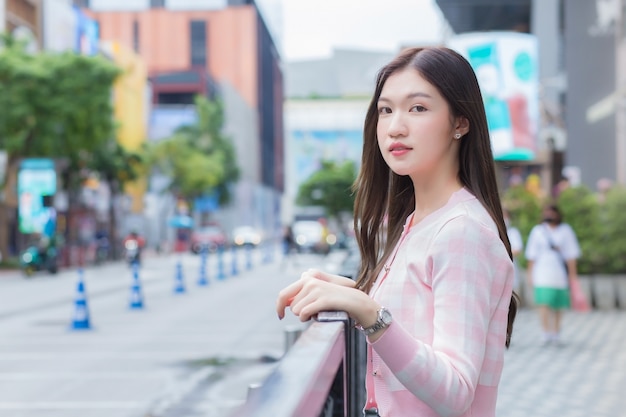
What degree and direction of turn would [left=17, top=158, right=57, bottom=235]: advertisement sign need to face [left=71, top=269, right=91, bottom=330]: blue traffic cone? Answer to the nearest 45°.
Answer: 0° — it already faces it

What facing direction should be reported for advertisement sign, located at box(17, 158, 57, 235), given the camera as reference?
facing the viewer

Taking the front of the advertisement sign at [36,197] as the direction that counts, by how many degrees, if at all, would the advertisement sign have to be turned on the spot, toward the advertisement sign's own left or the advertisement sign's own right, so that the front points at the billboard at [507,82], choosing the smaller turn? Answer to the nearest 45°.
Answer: approximately 45° to the advertisement sign's own left

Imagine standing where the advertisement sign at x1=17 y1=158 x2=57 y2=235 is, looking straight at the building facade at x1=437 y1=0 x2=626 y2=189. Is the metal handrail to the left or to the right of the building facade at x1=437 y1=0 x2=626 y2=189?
right

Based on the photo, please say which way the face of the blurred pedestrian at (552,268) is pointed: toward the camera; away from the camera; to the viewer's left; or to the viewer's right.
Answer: toward the camera

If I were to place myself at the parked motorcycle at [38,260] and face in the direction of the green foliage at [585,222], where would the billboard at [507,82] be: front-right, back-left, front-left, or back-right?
front-left
